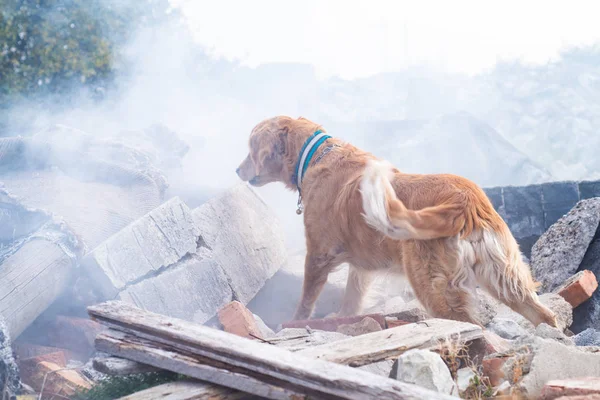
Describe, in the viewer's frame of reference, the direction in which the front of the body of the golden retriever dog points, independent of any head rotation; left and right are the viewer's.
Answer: facing away from the viewer and to the left of the viewer

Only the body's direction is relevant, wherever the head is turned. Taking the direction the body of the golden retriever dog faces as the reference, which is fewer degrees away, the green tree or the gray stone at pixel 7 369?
the green tree

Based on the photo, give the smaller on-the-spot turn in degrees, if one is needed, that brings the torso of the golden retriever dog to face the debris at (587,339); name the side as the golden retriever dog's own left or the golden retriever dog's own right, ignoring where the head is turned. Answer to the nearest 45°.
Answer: approximately 135° to the golden retriever dog's own right

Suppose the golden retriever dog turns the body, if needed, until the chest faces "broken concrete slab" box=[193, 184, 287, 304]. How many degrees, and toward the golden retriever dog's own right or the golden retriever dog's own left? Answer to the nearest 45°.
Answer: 0° — it already faces it

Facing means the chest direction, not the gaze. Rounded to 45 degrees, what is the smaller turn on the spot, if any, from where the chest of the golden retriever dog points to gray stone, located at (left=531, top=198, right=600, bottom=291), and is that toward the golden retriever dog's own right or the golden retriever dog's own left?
approximately 90° to the golden retriever dog's own right

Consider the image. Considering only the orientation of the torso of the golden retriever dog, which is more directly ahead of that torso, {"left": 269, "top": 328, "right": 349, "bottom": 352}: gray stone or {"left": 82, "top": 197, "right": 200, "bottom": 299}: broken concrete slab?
the broken concrete slab

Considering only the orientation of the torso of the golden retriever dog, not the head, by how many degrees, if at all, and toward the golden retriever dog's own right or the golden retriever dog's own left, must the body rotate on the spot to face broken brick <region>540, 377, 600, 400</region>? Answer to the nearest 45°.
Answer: approximately 135° to the golden retriever dog's own left

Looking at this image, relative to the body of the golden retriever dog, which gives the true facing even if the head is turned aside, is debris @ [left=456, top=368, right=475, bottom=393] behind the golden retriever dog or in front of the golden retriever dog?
behind

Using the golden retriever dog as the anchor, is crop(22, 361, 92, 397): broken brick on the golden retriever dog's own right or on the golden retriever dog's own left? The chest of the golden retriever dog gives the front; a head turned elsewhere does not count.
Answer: on the golden retriever dog's own left

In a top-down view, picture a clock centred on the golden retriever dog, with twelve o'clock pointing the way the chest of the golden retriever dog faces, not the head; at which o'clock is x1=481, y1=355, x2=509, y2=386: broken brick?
The broken brick is roughly at 7 o'clock from the golden retriever dog.

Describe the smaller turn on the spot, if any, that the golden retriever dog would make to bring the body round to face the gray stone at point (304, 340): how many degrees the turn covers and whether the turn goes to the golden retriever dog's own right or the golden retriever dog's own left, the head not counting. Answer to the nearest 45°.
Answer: approximately 90° to the golden retriever dog's own left
